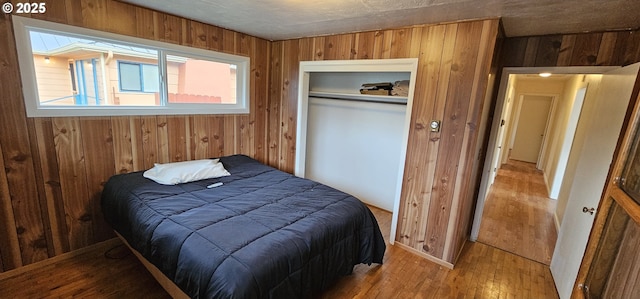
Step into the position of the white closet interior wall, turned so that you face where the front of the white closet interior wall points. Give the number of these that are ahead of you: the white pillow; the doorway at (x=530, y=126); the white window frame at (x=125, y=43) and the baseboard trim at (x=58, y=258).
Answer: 3

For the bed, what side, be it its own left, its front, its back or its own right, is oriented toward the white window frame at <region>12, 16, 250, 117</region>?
back

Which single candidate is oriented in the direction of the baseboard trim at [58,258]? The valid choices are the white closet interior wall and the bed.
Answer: the white closet interior wall

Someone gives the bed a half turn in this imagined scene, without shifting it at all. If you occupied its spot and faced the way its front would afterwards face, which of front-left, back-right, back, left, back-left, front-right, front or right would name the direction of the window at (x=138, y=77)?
front

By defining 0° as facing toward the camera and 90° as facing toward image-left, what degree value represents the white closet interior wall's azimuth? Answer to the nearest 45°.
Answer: approximately 45°

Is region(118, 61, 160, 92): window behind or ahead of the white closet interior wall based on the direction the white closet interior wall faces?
ahead

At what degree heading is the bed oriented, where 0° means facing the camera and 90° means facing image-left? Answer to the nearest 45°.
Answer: approximately 315°

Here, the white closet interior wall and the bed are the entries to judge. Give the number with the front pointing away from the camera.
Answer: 0

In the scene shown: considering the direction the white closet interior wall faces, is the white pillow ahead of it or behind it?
ahead

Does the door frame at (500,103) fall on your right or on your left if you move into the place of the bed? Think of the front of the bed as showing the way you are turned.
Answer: on your left

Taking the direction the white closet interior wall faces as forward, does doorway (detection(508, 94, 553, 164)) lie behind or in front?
behind

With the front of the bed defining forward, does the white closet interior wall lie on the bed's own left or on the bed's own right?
on the bed's own left
